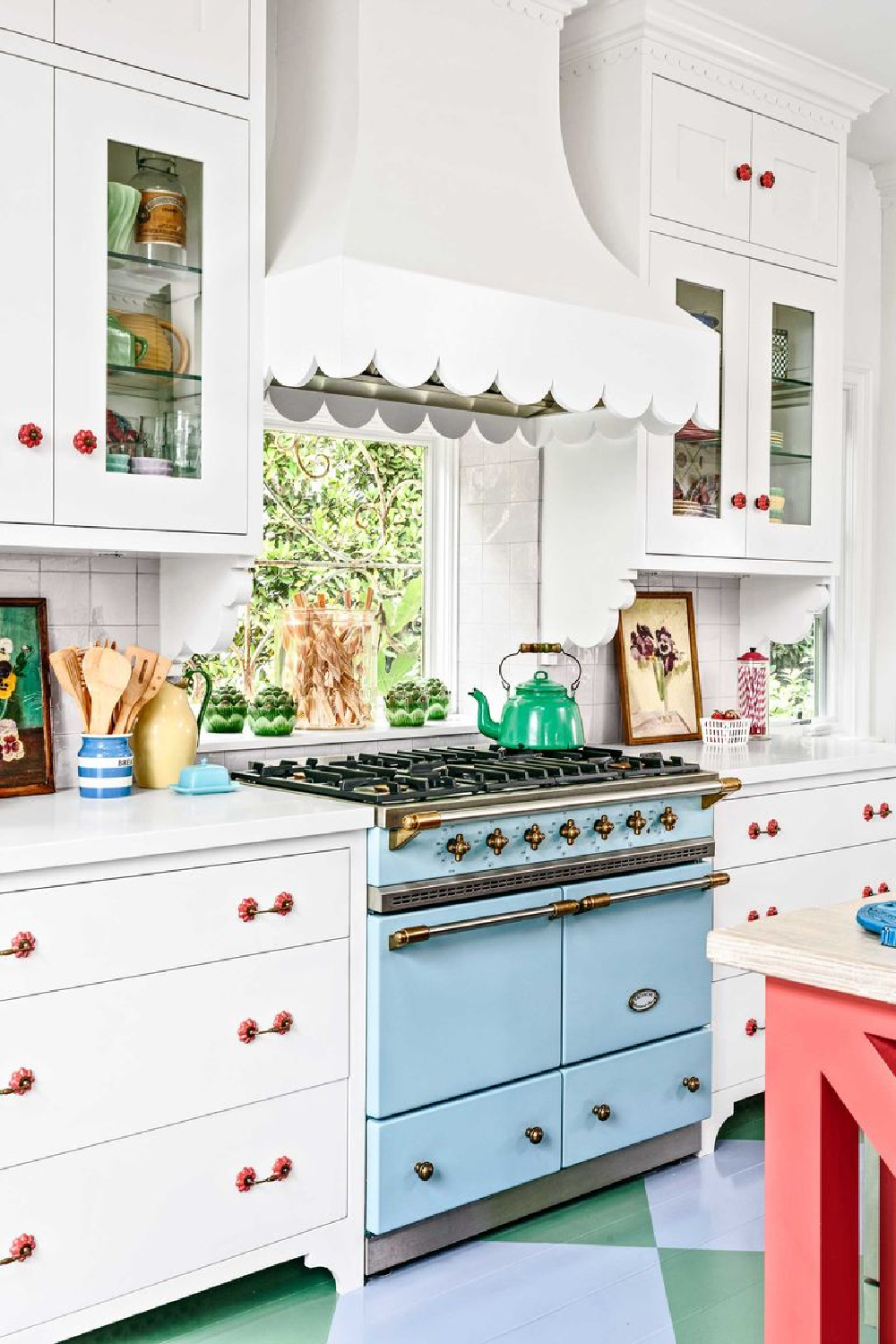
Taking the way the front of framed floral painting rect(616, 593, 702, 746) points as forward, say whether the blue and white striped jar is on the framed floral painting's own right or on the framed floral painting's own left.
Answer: on the framed floral painting's own right

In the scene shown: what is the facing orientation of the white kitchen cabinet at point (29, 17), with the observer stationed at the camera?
facing the viewer and to the right of the viewer

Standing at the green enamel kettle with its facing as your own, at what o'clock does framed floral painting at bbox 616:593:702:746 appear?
The framed floral painting is roughly at 4 o'clock from the green enamel kettle.

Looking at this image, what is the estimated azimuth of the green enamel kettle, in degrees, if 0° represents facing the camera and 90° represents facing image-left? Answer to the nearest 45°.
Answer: approximately 90°

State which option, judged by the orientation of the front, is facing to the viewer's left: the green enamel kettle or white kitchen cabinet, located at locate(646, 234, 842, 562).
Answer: the green enamel kettle

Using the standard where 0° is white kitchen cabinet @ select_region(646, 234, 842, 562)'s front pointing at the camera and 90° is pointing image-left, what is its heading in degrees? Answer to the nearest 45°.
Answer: approximately 315°

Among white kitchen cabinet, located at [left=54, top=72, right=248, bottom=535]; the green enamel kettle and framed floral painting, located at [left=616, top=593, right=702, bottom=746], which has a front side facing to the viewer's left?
the green enamel kettle

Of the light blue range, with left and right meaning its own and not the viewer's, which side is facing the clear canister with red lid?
left

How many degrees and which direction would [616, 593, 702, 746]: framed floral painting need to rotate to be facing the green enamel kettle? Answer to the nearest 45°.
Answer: approximately 90° to its right

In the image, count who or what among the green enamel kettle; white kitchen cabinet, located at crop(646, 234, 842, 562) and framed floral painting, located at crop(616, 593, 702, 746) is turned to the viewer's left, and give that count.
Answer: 1
